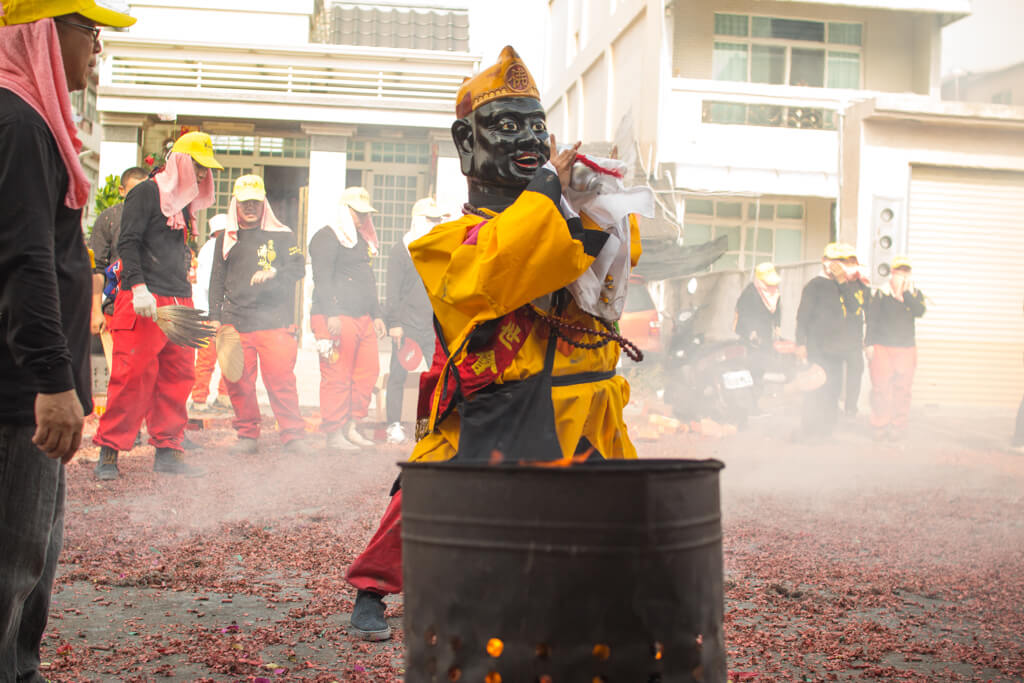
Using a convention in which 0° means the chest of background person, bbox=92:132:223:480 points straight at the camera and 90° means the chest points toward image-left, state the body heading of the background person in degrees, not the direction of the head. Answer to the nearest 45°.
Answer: approximately 315°

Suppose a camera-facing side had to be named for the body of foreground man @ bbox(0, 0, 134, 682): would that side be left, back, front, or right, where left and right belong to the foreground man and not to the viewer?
right

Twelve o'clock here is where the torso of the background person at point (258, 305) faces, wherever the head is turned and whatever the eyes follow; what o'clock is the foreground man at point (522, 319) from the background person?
The foreground man is roughly at 12 o'clock from the background person.

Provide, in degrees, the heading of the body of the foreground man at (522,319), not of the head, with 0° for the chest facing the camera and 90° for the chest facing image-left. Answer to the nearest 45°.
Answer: approximately 315°

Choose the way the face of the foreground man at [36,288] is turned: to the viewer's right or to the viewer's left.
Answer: to the viewer's right

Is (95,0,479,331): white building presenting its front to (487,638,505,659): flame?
yes

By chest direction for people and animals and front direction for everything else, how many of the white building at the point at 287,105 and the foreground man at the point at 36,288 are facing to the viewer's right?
1

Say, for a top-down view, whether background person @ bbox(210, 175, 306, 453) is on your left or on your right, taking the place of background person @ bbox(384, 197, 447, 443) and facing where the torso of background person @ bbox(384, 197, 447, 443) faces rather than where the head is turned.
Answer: on your right
